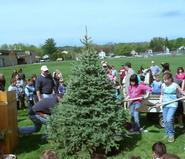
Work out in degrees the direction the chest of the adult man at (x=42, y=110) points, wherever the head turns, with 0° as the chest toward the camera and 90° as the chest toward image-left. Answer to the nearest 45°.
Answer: approximately 270°

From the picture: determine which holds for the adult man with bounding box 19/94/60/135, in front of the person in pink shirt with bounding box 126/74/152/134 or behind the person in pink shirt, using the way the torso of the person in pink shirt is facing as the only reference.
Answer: in front

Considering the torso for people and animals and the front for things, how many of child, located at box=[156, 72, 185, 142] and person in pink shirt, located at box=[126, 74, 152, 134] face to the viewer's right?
0

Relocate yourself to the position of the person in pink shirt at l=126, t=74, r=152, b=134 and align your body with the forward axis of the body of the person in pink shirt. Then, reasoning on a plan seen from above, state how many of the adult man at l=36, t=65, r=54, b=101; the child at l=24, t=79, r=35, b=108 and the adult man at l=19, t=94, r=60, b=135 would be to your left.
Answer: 0

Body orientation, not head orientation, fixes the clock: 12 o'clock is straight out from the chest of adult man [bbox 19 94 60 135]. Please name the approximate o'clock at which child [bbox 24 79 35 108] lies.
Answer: The child is roughly at 9 o'clock from the adult man.

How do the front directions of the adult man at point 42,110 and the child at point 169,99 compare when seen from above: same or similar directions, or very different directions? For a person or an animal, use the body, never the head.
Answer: very different directions

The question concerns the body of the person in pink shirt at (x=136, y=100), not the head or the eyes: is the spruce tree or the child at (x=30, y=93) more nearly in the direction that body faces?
the spruce tree

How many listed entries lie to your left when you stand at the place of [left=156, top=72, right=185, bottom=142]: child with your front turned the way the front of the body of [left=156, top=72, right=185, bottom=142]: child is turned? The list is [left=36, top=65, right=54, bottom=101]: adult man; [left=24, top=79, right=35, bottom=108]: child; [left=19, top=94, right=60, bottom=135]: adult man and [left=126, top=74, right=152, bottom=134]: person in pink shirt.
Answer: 0

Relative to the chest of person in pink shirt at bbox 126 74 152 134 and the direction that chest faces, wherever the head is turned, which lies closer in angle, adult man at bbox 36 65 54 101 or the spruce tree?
the spruce tree

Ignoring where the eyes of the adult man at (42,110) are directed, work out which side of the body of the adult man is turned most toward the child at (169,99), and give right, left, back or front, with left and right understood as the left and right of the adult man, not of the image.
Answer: front

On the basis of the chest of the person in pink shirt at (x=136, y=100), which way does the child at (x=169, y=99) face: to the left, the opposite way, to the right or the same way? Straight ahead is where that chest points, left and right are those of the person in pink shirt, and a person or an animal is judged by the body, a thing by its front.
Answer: the same way

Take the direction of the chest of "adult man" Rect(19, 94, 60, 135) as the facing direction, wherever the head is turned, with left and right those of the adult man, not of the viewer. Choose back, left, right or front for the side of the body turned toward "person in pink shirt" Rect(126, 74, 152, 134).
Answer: front

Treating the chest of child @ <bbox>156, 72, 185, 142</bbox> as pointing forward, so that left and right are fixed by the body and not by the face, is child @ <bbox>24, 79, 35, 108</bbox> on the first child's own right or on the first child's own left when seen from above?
on the first child's own right
